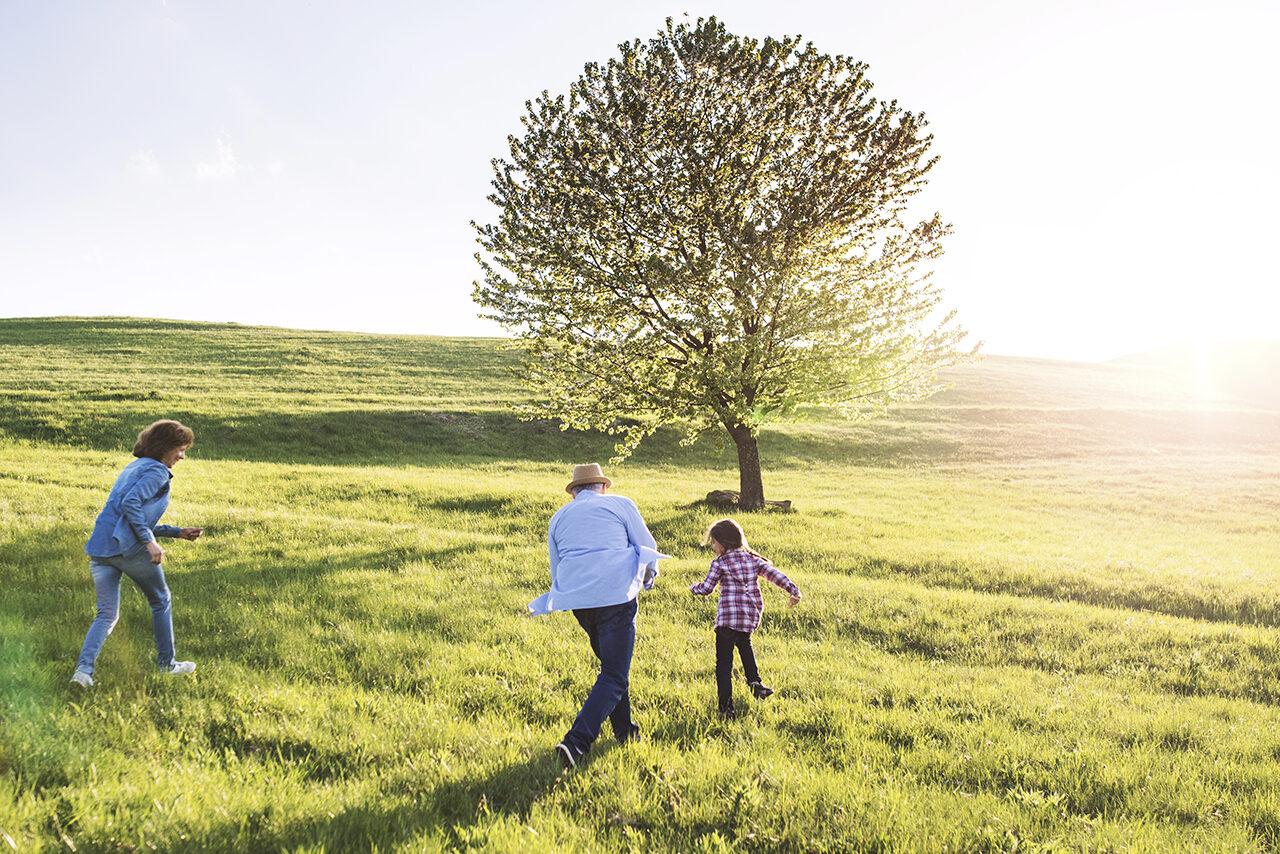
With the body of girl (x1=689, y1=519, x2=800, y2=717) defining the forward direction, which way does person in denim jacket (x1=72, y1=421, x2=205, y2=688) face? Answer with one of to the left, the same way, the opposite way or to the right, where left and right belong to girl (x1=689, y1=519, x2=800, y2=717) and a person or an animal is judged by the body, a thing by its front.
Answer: to the right

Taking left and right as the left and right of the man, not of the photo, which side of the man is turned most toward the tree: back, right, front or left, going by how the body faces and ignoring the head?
front

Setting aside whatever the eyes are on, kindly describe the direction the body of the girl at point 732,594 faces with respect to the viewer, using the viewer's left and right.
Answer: facing away from the viewer and to the left of the viewer

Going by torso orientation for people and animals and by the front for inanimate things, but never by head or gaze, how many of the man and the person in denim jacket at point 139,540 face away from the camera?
1

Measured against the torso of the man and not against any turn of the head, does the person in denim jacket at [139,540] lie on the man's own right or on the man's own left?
on the man's own left

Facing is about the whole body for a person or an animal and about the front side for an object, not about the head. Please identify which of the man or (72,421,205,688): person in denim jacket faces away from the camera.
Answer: the man

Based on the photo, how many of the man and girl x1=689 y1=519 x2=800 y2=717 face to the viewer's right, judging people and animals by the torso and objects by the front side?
0

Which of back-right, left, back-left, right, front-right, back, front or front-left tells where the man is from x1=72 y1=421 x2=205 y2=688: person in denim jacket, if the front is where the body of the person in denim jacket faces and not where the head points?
front-right

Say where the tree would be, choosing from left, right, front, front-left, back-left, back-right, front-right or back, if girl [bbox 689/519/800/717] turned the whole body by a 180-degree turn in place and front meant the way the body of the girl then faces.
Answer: back-left

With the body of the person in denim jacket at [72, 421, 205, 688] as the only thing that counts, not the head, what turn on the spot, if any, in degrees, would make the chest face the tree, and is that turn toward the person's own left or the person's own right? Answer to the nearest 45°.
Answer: approximately 45° to the person's own left

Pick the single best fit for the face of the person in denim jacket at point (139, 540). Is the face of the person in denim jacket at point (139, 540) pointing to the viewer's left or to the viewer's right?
to the viewer's right

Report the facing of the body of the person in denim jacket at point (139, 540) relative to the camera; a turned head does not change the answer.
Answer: to the viewer's right

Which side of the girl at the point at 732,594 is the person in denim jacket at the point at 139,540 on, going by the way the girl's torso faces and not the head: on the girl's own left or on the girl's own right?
on the girl's own left

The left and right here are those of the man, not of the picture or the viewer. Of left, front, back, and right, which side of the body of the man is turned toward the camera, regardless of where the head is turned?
back

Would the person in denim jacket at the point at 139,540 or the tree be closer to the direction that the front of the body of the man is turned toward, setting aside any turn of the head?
the tree
